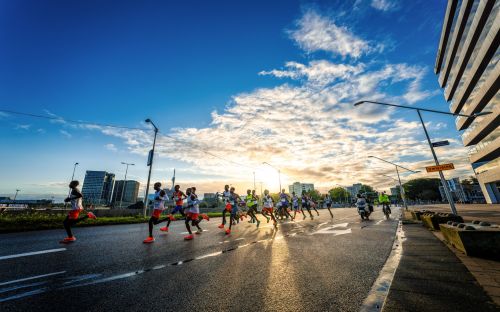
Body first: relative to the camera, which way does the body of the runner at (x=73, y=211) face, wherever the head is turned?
to the viewer's left

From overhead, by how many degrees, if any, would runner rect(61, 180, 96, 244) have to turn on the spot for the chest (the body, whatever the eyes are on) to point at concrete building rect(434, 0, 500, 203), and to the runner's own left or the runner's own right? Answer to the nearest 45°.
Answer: approximately 180°

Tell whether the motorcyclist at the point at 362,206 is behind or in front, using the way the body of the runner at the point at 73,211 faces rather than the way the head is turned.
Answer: behind

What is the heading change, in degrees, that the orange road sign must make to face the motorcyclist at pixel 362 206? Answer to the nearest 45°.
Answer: approximately 90° to its right

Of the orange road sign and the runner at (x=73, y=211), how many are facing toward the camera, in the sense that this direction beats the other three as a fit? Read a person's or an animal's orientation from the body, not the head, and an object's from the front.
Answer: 1

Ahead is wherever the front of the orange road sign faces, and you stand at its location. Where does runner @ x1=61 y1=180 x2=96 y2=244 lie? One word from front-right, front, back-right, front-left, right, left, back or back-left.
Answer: front-right
